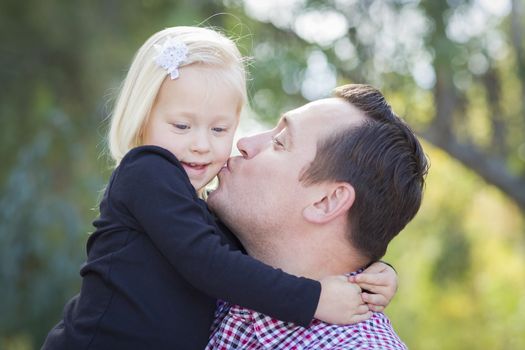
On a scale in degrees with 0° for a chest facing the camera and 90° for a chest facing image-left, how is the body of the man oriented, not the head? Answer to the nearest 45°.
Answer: approximately 90°

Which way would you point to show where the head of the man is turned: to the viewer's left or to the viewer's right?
to the viewer's left

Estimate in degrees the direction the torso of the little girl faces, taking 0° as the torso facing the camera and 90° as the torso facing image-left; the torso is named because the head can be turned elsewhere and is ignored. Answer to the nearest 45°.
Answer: approximately 270°
